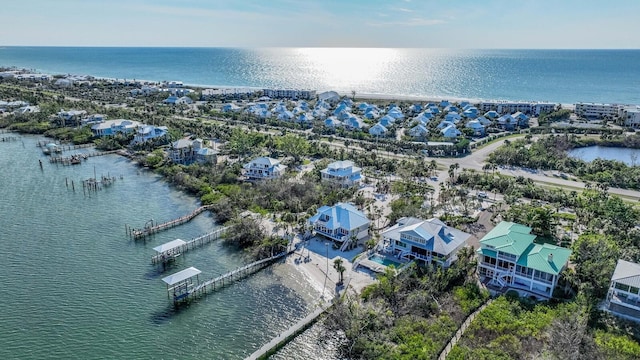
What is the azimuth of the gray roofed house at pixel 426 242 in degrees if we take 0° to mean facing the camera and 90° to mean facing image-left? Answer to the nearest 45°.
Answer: approximately 45°

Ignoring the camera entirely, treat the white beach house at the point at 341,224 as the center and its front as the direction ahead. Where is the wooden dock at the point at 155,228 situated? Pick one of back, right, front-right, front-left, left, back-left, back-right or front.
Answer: front-right

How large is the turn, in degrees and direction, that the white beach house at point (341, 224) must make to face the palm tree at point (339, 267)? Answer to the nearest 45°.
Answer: approximately 45° to its left

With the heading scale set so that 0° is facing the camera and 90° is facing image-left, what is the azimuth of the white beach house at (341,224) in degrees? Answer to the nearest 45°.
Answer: approximately 45°

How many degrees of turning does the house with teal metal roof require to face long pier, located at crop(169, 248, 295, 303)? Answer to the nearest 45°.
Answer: approximately 45° to its right

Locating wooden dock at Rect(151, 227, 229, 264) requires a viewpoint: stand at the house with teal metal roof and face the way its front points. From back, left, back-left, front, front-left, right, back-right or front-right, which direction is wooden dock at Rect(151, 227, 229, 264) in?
front-right

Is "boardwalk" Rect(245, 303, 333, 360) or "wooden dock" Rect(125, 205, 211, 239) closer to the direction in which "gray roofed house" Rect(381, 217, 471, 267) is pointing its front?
the boardwalk
